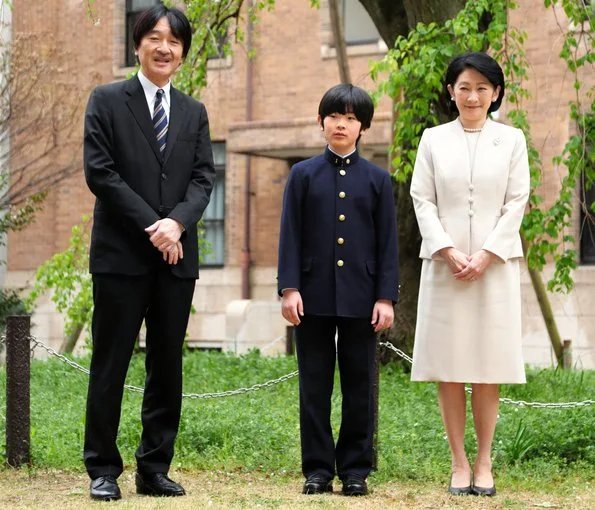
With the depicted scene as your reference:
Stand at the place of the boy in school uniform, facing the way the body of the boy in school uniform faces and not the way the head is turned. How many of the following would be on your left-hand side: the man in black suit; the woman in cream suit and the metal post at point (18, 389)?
1

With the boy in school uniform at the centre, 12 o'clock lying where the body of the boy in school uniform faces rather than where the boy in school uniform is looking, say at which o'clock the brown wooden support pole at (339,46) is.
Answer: The brown wooden support pole is roughly at 6 o'clock from the boy in school uniform.

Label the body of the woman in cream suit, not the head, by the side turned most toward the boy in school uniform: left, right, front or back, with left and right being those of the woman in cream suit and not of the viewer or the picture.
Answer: right

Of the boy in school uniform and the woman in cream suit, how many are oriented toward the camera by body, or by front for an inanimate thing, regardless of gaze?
2

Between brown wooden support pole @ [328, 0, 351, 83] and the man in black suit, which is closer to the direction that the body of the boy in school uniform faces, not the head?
the man in black suit

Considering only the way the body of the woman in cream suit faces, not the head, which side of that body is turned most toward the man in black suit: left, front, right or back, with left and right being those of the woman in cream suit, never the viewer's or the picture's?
right

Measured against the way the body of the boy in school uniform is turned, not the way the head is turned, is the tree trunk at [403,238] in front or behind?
behind

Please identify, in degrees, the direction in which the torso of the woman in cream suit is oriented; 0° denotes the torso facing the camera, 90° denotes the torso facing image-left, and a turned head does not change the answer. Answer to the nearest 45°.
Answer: approximately 0°
